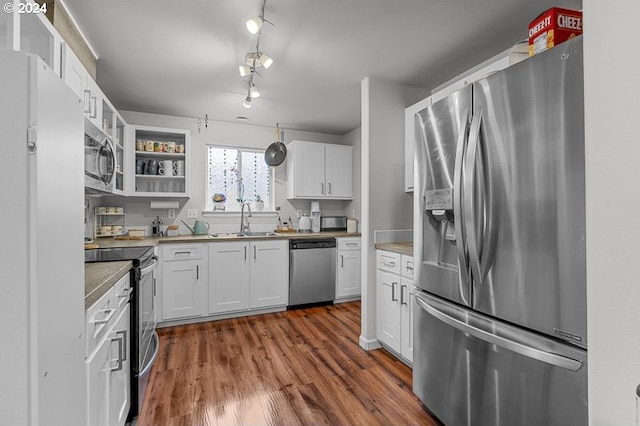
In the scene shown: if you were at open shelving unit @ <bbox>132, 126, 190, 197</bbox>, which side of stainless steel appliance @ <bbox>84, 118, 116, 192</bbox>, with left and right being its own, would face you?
left

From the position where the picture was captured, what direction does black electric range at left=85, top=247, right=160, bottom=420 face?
facing to the right of the viewer

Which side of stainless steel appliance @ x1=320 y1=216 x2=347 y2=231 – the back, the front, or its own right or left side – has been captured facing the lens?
front

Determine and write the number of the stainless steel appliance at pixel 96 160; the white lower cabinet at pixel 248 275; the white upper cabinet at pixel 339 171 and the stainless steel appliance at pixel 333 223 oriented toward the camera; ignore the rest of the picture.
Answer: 3

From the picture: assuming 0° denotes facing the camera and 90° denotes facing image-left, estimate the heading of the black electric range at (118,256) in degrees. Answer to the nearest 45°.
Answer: approximately 270°

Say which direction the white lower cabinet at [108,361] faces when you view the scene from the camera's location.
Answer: facing to the right of the viewer

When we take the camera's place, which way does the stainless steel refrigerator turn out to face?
facing the viewer and to the left of the viewer

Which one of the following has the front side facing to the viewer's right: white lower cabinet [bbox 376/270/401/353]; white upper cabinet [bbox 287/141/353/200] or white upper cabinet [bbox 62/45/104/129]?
white upper cabinet [bbox 62/45/104/129]

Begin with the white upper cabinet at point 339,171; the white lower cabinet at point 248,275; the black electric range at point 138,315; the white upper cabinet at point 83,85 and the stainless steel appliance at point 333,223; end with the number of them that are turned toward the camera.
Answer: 3

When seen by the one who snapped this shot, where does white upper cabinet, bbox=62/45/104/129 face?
facing to the right of the viewer

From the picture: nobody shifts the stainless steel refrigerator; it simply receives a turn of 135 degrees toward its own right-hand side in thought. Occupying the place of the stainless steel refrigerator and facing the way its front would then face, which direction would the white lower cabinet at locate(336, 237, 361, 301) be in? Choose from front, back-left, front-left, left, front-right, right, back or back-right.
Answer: front-left

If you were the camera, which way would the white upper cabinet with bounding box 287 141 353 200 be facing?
facing the viewer

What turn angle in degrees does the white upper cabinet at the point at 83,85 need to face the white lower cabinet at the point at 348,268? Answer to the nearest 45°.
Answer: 0° — it already faces it
